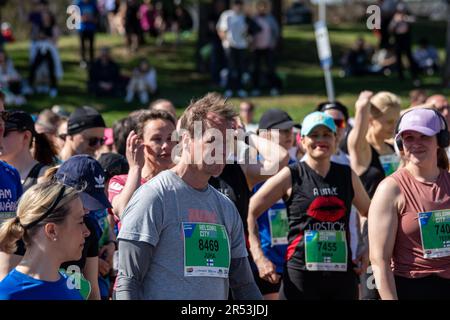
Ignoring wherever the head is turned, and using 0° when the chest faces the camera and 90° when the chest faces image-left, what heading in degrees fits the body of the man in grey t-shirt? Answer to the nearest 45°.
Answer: approximately 315°

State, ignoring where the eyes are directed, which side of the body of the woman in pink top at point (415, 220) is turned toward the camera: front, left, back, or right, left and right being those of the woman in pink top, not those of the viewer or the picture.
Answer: front

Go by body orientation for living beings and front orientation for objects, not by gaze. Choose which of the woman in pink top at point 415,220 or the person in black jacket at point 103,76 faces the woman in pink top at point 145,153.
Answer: the person in black jacket

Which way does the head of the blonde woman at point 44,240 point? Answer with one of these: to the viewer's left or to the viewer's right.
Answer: to the viewer's right

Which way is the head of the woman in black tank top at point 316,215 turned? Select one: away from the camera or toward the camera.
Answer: toward the camera

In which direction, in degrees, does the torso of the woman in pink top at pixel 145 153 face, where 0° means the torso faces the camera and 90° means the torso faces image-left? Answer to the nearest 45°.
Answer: approximately 315°

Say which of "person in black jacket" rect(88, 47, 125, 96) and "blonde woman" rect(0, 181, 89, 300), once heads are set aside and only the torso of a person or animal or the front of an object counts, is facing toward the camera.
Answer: the person in black jacket

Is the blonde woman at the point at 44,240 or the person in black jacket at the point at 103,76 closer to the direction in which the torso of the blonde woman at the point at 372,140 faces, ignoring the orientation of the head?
the blonde woman

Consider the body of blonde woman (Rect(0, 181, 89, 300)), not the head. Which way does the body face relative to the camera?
to the viewer's right

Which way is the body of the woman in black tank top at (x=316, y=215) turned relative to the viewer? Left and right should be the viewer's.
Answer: facing the viewer

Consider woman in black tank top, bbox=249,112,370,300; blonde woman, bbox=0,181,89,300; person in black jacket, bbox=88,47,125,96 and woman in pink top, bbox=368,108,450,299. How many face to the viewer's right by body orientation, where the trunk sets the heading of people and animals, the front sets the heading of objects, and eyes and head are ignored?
1

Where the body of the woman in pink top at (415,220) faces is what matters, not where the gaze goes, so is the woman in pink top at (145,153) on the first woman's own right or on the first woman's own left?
on the first woman's own right

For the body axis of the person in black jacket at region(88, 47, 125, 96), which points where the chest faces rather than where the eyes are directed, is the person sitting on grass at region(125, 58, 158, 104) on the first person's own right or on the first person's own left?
on the first person's own left

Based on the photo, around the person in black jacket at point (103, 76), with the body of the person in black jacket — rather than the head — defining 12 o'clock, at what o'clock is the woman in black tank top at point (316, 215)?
The woman in black tank top is roughly at 12 o'clock from the person in black jacket.

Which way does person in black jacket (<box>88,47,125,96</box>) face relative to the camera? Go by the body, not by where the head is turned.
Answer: toward the camera

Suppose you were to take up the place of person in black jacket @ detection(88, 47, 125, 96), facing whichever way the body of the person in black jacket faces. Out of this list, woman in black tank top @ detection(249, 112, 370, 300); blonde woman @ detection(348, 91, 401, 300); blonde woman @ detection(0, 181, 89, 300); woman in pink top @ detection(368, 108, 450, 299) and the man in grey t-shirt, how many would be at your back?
0

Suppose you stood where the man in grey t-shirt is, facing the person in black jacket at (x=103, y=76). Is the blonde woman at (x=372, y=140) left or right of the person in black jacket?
right

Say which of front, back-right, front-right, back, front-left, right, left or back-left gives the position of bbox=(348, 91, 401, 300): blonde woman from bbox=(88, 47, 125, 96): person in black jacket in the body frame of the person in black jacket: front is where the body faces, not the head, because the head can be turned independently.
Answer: front
